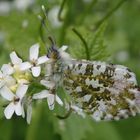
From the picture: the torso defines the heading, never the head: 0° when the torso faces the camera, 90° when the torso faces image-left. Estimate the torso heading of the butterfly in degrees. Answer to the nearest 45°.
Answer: approximately 90°

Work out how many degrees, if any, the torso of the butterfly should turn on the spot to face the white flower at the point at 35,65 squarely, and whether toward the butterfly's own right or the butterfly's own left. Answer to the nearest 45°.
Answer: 0° — it already faces it

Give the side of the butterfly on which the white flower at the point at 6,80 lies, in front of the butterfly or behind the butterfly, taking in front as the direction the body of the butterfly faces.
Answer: in front

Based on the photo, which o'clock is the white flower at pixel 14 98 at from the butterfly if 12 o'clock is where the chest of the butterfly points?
The white flower is roughly at 12 o'clock from the butterfly.
